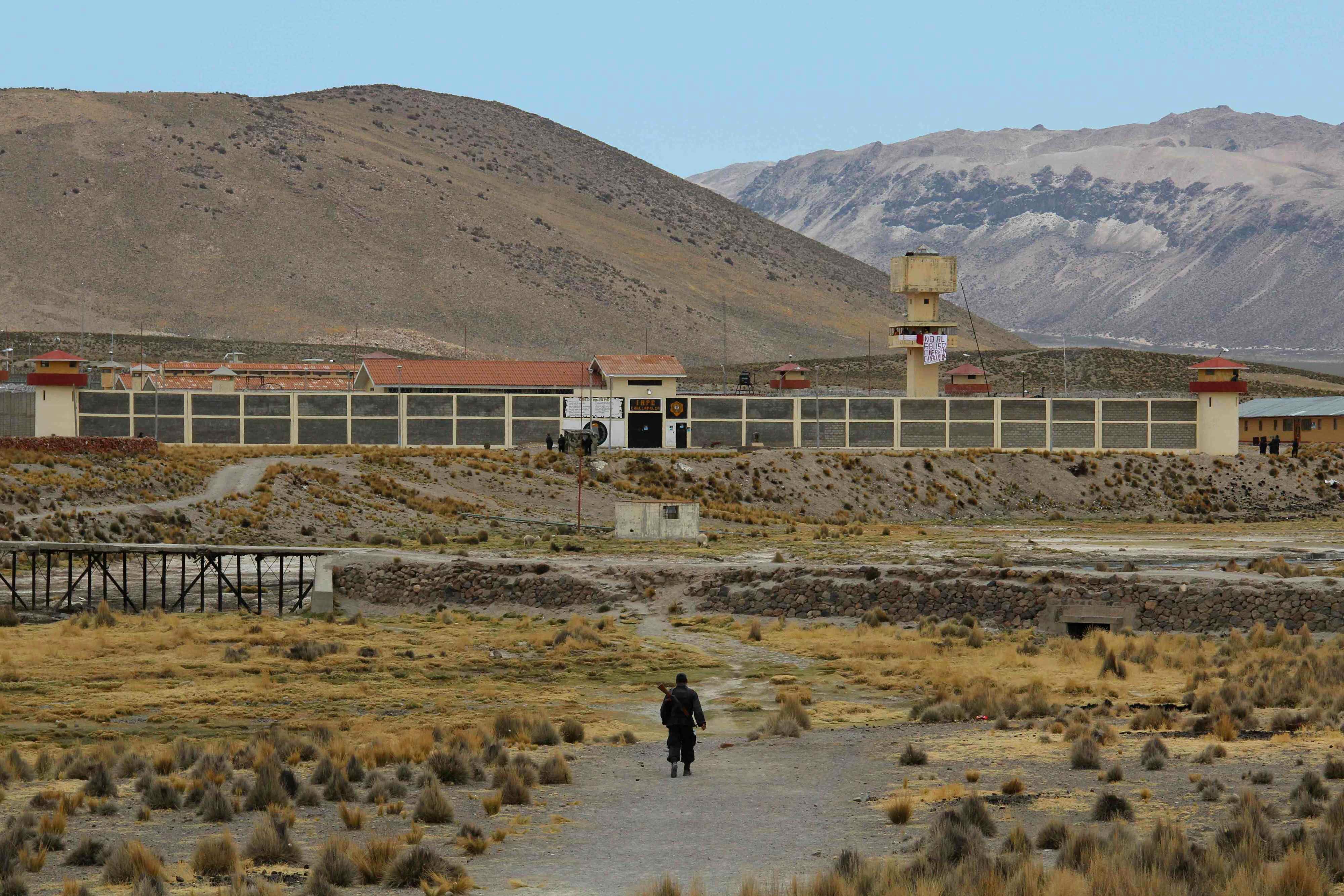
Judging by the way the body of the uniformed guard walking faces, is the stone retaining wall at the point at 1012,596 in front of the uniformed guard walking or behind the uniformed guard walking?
in front

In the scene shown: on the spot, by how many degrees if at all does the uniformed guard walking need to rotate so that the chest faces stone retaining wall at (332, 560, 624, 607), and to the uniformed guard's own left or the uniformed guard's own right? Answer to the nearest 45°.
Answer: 0° — they already face it

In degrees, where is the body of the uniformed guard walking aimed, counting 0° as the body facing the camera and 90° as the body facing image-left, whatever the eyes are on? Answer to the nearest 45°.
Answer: approximately 180°

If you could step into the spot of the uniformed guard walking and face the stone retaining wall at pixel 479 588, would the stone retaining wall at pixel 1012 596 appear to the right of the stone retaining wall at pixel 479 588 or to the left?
right
